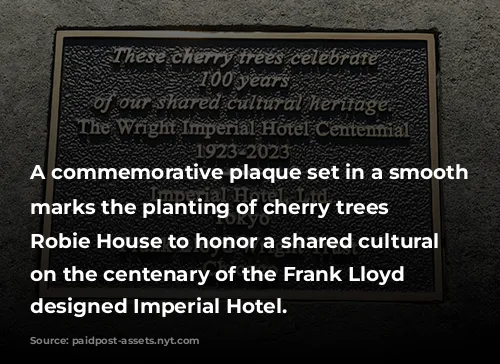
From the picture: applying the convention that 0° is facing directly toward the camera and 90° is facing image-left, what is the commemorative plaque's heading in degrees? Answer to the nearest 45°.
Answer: approximately 0°
